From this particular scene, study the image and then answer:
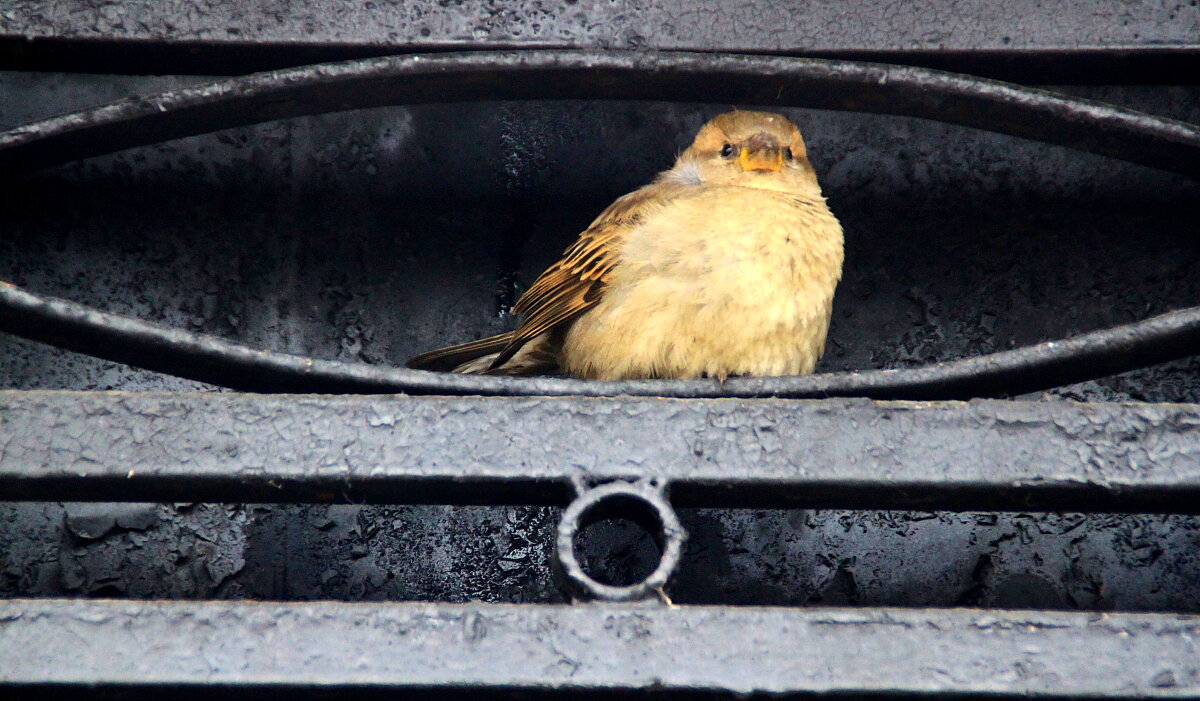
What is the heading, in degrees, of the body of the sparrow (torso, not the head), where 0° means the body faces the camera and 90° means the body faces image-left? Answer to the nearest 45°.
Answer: approximately 315°
